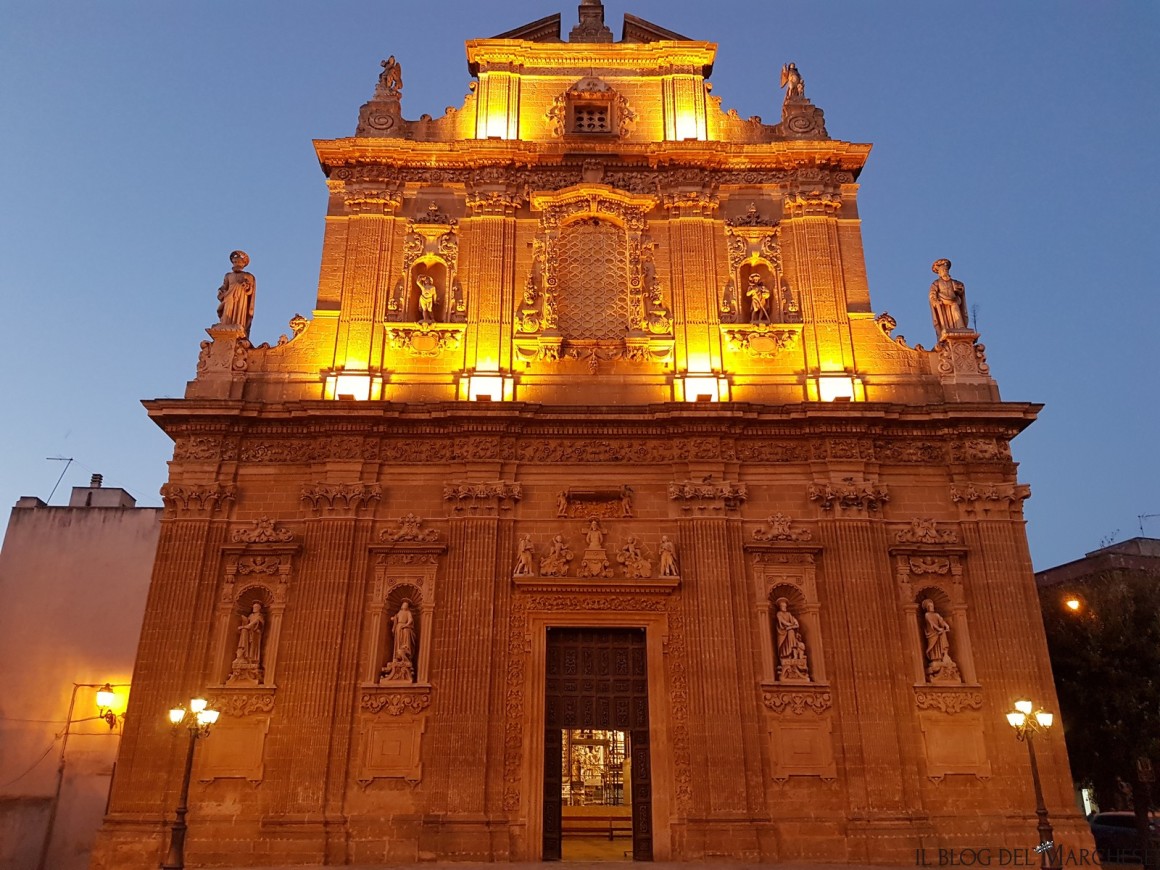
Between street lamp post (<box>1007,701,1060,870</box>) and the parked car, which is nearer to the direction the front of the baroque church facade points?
the street lamp post

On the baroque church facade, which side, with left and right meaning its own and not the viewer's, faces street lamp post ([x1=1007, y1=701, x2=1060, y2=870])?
left

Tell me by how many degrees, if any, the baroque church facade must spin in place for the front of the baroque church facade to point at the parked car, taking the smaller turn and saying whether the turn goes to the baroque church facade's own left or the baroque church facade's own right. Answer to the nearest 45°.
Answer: approximately 135° to the baroque church facade's own left

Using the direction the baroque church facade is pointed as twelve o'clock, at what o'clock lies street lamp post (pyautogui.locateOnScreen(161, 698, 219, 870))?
The street lamp post is roughly at 2 o'clock from the baroque church facade.

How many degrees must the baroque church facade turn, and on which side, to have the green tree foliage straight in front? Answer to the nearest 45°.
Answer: approximately 90° to its left

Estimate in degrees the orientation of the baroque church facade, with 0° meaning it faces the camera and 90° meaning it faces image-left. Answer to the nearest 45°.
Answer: approximately 0°
